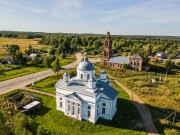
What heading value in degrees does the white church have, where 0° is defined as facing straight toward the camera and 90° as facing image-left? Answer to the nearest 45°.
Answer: approximately 45°
